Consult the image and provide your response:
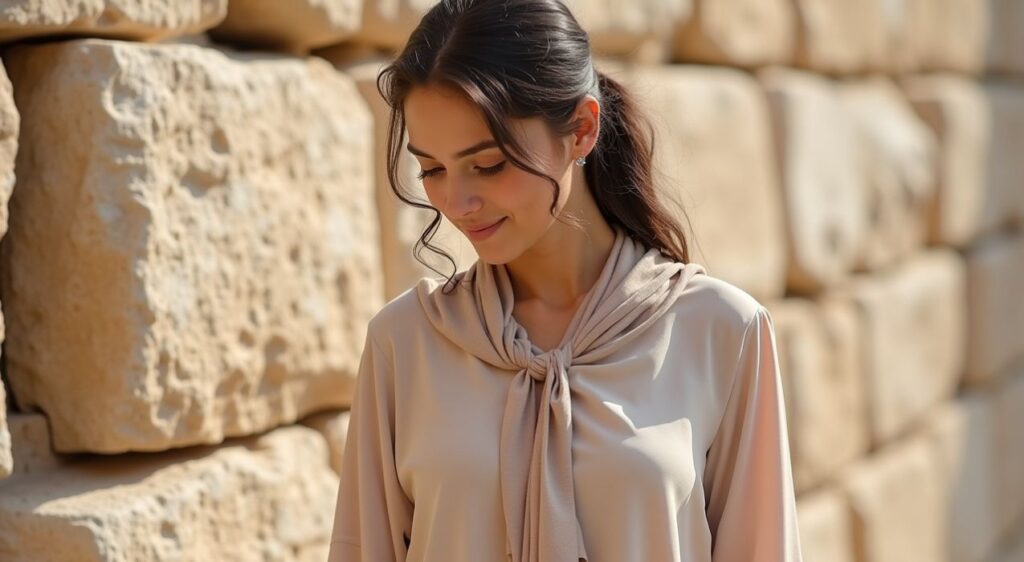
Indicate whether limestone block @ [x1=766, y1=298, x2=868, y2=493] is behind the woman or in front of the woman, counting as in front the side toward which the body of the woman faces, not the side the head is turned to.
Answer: behind

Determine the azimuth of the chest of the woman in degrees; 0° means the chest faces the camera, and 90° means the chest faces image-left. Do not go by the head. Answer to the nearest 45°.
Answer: approximately 0°

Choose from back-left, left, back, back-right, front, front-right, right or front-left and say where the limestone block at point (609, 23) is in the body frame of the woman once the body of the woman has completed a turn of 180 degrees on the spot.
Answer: front

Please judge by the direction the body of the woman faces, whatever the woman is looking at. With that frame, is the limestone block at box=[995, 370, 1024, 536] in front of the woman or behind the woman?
behind

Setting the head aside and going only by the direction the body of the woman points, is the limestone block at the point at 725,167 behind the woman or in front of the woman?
behind

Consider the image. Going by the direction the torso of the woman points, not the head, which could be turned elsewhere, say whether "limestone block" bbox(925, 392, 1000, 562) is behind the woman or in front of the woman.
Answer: behind

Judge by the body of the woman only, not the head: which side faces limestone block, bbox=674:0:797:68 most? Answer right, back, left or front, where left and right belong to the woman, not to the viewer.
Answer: back

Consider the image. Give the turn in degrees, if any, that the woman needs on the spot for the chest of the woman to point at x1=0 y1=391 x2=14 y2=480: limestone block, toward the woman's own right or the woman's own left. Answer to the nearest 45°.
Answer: approximately 90° to the woman's own right

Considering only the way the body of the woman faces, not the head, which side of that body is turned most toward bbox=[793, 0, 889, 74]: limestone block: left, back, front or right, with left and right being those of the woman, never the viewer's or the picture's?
back
